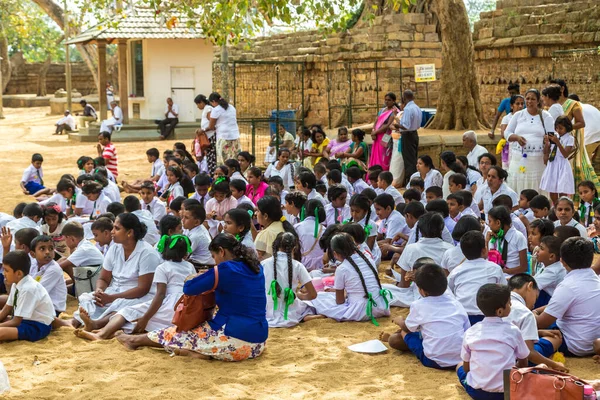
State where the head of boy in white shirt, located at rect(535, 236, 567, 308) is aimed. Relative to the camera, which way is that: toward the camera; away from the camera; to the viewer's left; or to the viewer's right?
to the viewer's left

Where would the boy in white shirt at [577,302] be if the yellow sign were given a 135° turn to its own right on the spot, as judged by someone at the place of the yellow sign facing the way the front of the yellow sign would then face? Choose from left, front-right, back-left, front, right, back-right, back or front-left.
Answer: back-left

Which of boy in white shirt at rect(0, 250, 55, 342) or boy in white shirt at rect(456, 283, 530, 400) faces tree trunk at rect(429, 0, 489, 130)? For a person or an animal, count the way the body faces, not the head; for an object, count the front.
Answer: boy in white shirt at rect(456, 283, 530, 400)

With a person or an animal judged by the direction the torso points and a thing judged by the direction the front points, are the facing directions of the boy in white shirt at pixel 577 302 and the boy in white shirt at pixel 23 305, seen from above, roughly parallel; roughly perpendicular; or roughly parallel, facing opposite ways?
roughly perpendicular

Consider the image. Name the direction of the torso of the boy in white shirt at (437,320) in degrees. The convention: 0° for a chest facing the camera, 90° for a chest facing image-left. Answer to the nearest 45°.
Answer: approximately 135°

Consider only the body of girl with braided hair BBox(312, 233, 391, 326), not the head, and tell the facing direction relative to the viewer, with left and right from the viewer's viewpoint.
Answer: facing away from the viewer and to the left of the viewer

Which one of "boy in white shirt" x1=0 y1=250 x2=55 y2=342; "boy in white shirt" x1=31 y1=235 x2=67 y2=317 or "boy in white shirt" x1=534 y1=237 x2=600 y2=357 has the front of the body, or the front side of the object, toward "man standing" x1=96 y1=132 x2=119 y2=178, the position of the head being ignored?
"boy in white shirt" x1=534 y1=237 x2=600 y2=357

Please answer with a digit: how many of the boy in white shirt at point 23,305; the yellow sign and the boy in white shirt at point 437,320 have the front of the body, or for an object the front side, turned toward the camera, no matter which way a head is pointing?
1

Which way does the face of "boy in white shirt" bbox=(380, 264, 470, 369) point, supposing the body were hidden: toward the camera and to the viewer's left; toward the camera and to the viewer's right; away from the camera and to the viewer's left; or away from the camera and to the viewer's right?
away from the camera and to the viewer's left

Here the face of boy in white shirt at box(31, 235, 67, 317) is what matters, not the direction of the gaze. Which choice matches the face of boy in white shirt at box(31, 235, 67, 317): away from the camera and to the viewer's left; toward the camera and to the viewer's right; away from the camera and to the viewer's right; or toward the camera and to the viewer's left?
toward the camera and to the viewer's right

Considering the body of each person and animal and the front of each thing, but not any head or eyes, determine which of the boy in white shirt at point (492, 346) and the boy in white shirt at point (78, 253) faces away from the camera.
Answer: the boy in white shirt at point (492, 346)

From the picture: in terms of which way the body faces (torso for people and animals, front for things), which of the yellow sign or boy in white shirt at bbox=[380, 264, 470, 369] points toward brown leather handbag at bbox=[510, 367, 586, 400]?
the yellow sign
